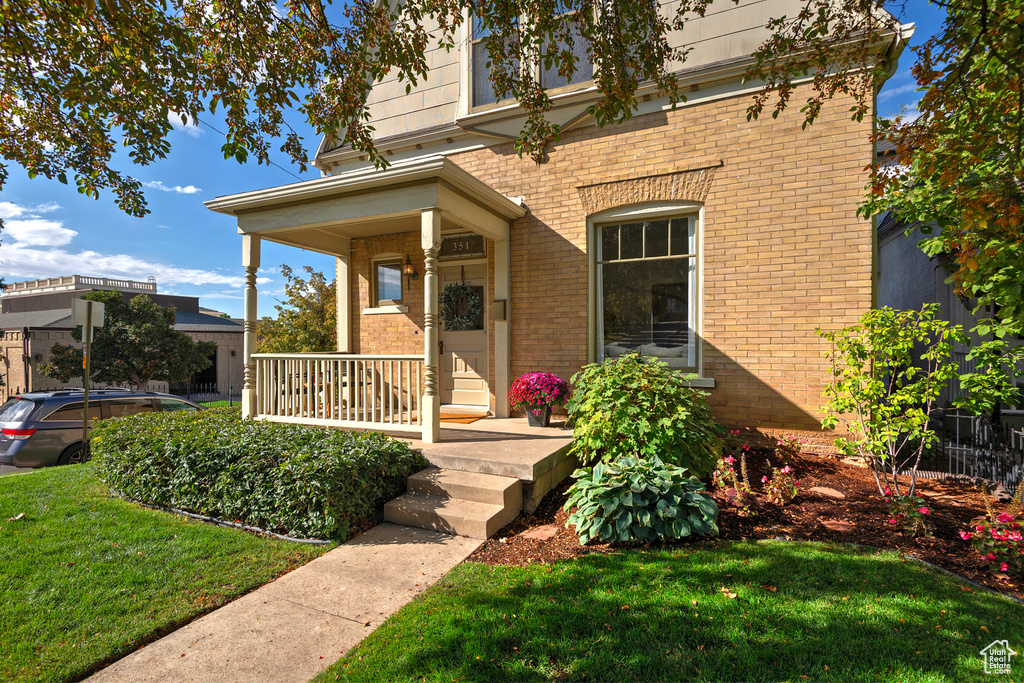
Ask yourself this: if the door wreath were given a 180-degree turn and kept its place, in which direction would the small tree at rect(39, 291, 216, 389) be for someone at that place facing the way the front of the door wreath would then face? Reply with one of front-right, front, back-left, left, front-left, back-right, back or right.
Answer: front-left

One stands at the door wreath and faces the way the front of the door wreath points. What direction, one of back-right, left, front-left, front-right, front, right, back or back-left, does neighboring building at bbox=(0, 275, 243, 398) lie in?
back-right

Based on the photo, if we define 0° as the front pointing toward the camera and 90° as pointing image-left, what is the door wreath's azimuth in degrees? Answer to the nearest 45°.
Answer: approximately 0°

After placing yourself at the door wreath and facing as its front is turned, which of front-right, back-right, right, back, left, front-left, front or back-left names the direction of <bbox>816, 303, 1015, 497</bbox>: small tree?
front-left

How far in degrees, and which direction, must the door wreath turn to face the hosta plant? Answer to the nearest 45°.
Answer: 0° — it already faces it

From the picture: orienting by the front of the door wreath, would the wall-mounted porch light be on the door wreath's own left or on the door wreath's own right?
on the door wreath's own right

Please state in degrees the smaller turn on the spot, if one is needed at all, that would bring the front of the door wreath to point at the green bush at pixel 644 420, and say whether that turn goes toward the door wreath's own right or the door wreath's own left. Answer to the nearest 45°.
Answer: approximately 45° to the door wreath's own left

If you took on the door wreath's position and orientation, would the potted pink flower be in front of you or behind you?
in front

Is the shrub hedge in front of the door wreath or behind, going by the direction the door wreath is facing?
in front

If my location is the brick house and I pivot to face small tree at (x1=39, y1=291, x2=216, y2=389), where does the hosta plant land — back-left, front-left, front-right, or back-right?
back-left
